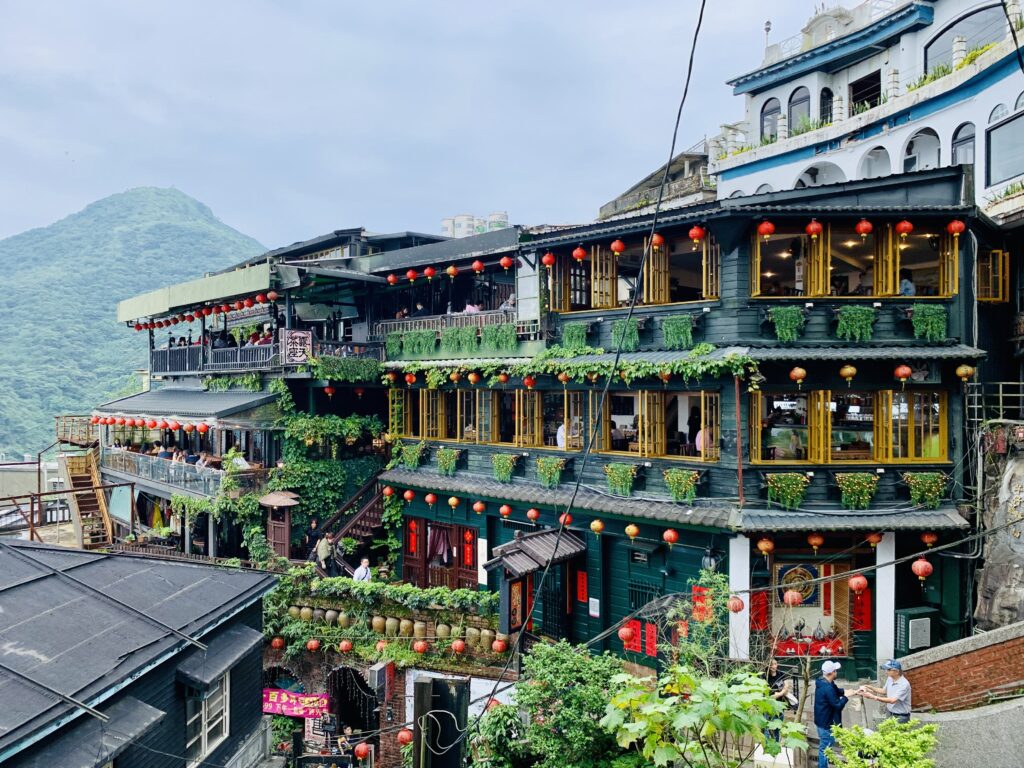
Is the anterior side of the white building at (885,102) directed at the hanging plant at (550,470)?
yes

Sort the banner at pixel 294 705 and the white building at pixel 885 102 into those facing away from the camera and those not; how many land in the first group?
0

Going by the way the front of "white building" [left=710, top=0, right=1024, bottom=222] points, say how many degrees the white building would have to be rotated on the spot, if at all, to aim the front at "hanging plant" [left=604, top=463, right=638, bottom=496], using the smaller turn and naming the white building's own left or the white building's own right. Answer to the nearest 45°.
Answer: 0° — it already faces it

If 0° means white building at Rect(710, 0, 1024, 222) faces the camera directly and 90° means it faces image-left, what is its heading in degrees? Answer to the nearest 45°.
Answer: approximately 45°

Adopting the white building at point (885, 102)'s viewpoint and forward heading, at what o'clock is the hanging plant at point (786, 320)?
The hanging plant is roughly at 11 o'clock from the white building.

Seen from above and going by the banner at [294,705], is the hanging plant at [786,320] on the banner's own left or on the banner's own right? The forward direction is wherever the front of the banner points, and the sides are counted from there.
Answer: on the banner's own left
